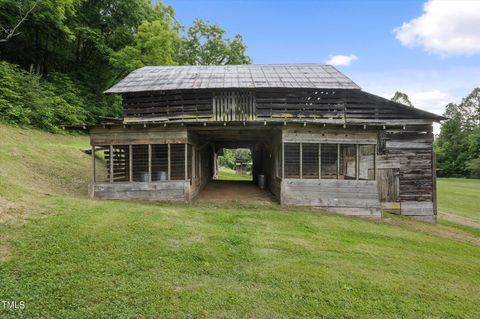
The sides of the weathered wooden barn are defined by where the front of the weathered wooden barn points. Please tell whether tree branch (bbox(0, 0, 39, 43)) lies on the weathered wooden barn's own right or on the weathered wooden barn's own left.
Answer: on the weathered wooden barn's own right

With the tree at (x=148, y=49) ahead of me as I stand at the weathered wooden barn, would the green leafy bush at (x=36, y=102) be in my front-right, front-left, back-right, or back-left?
front-left

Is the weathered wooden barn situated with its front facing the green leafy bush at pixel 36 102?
no

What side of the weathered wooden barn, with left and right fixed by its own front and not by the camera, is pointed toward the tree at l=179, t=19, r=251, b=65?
back

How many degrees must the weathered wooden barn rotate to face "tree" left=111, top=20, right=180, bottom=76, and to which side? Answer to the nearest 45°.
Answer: approximately 135° to its right

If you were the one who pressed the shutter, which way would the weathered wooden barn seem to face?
facing the viewer
